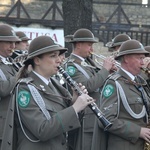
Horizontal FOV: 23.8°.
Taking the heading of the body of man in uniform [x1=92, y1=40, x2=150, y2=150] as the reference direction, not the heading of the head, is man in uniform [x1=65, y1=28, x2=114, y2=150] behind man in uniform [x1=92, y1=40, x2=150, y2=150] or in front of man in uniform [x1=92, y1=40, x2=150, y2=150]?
behind

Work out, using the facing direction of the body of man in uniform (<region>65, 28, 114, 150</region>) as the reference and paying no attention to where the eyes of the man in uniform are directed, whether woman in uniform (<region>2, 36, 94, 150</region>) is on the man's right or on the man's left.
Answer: on the man's right
